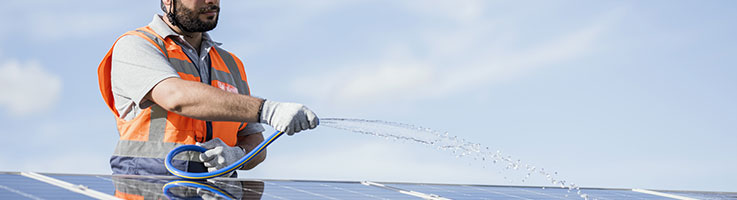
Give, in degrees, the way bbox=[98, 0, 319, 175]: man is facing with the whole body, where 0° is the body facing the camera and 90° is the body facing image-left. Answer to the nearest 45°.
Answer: approximately 315°
